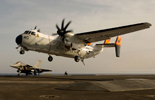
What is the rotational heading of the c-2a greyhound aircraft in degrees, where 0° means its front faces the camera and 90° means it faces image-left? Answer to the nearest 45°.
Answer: approximately 45°
